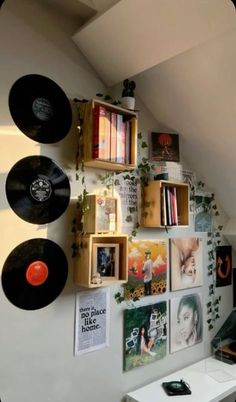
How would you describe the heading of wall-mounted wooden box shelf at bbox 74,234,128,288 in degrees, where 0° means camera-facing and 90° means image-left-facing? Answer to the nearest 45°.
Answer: approximately 315°

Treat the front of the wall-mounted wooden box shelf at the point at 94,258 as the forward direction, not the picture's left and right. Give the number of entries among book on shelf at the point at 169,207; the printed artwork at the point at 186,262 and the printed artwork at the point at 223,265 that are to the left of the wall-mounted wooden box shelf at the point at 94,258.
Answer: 3

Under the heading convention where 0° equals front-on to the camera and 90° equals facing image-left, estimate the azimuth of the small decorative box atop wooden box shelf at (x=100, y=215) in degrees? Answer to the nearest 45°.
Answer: approximately 315°

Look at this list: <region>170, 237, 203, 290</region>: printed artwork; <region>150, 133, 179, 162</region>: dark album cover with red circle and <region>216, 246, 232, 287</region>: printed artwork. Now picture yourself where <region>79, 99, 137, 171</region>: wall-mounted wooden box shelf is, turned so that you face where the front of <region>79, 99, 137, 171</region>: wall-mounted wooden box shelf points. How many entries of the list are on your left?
3

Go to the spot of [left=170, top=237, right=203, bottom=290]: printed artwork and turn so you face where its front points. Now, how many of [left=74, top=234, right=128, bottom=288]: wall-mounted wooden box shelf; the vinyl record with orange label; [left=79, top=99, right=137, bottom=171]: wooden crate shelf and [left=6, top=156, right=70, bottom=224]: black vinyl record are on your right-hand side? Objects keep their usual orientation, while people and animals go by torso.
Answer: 4

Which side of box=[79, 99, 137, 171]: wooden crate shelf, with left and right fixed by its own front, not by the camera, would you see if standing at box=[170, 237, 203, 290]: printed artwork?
left

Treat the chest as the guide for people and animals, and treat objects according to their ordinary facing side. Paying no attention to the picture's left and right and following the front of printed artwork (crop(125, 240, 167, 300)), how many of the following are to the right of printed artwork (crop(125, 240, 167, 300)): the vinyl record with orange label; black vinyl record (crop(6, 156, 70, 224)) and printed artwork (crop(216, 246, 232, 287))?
2
